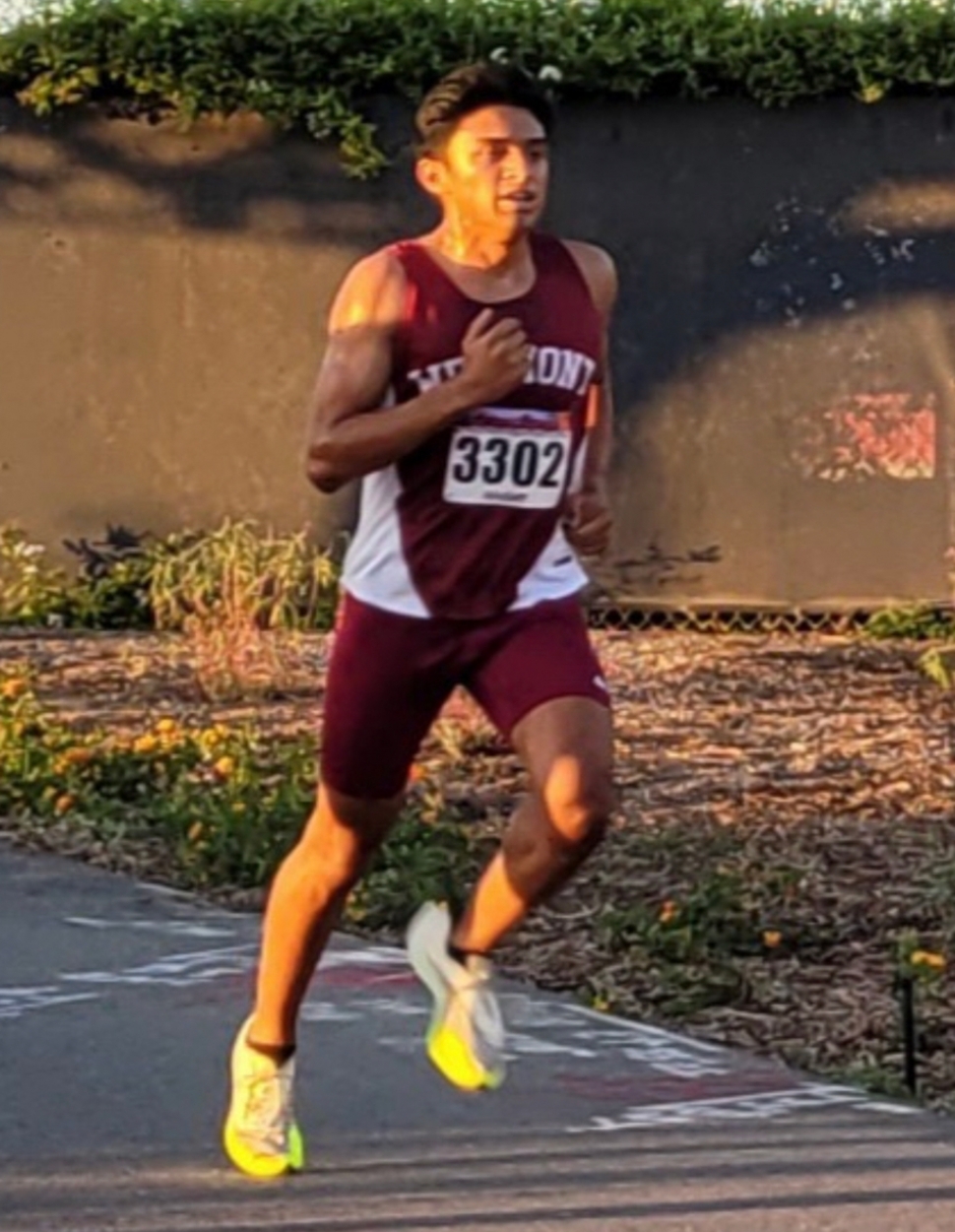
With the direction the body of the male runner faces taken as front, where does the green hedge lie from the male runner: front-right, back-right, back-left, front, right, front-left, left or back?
back-left

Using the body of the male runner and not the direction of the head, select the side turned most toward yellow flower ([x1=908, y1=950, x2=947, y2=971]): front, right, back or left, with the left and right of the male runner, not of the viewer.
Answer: left

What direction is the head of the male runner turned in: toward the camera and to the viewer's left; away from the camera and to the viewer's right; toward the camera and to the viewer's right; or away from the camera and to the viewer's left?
toward the camera and to the viewer's right

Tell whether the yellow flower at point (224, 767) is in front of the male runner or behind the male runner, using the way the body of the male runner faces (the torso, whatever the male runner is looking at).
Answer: behind

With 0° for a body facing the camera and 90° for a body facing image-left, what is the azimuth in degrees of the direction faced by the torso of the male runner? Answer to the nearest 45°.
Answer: approximately 315°
